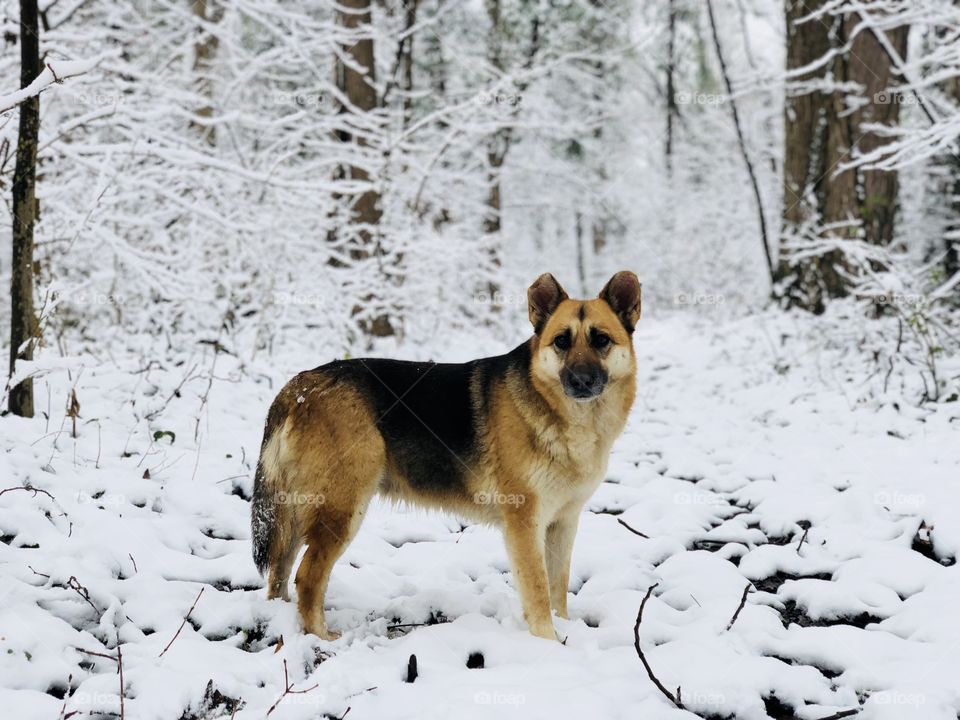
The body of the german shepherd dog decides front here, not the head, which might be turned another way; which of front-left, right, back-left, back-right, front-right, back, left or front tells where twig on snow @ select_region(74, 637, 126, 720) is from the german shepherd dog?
back-right

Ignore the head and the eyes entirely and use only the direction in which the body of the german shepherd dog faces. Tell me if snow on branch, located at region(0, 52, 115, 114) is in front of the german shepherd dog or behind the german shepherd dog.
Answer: behind

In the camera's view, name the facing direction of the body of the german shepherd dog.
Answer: to the viewer's right

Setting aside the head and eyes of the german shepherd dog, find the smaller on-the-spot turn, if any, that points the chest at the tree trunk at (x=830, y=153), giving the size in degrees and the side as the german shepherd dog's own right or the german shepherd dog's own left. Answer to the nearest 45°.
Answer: approximately 45° to the german shepherd dog's own left

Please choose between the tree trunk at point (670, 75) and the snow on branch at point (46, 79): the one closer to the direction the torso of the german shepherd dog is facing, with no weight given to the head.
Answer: the tree trunk
